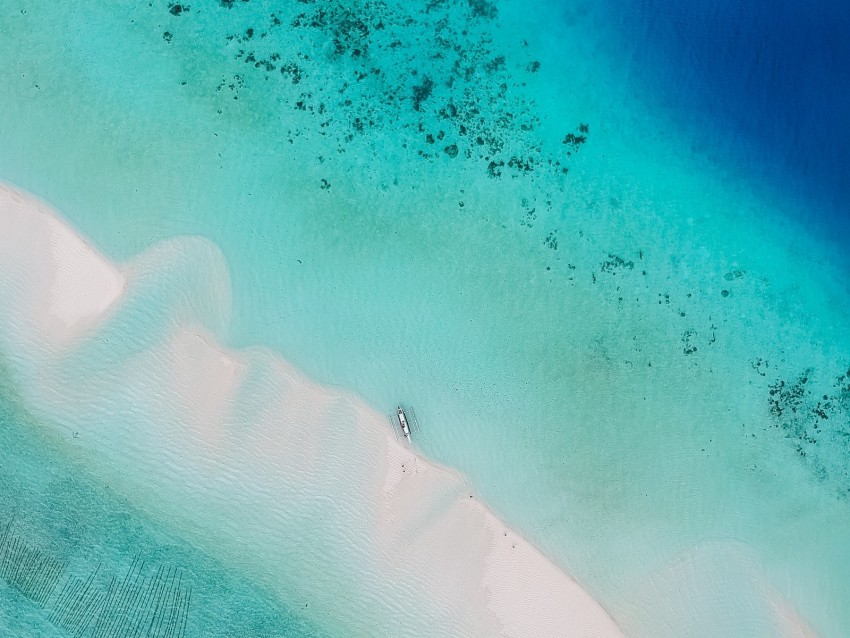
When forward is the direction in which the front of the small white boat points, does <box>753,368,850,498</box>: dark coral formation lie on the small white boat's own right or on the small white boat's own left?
on the small white boat's own left
